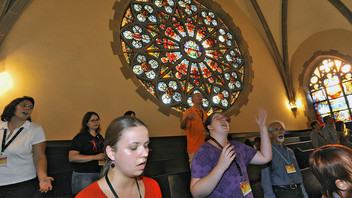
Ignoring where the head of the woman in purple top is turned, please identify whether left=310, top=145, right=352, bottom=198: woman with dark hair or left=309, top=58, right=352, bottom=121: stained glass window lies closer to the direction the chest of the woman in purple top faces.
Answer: the woman with dark hair

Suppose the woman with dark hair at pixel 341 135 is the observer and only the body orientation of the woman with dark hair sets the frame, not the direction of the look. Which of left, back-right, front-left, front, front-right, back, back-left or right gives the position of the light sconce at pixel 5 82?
back-right

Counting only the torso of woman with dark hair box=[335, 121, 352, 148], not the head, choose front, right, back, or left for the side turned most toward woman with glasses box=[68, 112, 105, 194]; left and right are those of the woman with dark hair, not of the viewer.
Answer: right

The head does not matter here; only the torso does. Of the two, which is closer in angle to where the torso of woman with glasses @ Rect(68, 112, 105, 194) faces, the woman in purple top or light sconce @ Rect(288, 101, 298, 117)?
the woman in purple top
